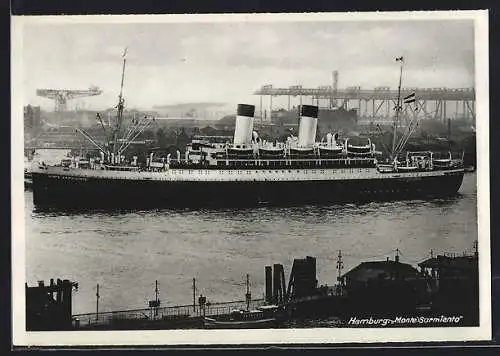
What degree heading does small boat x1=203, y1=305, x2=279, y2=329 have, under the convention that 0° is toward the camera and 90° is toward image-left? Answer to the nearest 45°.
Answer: approximately 90°
